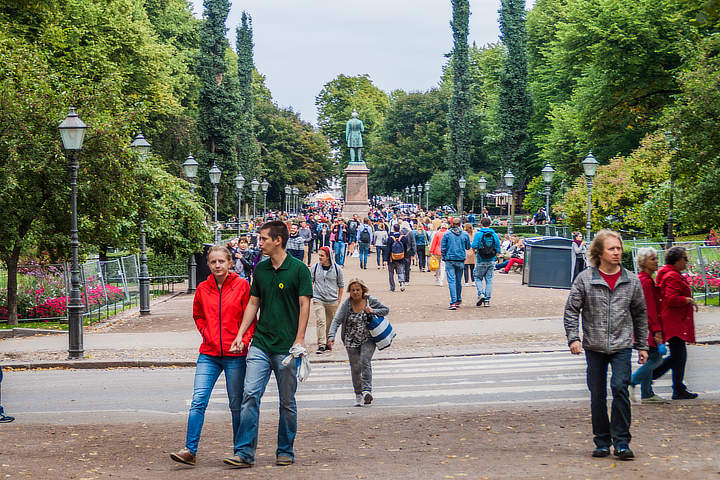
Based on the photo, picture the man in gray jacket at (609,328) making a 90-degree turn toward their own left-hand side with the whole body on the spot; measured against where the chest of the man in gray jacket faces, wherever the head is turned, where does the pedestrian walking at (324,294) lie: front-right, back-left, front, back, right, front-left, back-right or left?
back-left

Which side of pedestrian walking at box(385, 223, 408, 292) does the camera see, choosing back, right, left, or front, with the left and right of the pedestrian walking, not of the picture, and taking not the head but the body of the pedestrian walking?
back

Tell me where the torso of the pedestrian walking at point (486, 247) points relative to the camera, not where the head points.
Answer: away from the camera

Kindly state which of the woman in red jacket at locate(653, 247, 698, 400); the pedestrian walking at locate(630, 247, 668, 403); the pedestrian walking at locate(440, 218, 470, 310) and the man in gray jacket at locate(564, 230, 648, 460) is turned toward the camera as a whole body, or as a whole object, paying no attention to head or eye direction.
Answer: the man in gray jacket

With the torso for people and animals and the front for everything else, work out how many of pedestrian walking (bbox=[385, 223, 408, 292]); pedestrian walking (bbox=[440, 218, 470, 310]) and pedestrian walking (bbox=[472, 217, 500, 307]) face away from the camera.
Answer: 3

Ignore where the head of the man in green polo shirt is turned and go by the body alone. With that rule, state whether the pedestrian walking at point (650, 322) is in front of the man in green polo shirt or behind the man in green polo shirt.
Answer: behind

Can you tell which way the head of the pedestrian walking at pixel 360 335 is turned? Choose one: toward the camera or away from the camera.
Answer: toward the camera

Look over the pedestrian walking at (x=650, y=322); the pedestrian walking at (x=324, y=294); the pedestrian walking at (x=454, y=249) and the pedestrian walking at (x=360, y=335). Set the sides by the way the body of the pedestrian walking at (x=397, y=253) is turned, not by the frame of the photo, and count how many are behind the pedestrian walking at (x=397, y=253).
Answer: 4

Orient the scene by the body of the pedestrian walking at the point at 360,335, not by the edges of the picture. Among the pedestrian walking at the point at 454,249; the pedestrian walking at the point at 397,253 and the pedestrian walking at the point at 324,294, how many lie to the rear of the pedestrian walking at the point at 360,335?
3

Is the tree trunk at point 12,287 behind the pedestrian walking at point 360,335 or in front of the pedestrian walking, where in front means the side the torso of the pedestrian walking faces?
behind

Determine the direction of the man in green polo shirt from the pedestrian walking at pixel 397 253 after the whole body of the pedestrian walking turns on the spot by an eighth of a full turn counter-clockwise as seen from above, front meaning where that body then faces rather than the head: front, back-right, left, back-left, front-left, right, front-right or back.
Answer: back-left

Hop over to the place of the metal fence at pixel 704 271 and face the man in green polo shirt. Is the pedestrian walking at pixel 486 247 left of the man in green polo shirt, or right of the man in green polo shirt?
right

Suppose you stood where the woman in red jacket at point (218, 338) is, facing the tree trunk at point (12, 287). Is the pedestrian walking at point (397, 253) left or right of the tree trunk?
right
